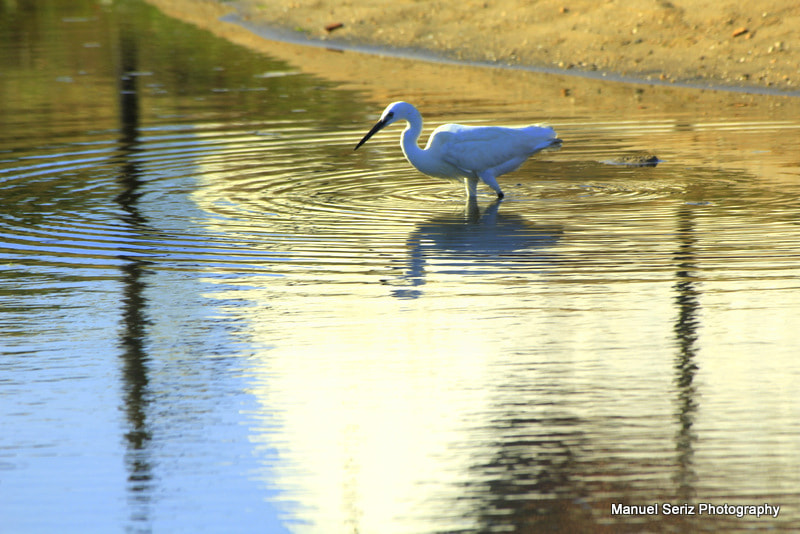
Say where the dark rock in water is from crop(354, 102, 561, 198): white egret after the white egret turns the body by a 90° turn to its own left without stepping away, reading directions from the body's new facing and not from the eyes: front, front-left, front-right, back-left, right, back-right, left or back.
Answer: back-left

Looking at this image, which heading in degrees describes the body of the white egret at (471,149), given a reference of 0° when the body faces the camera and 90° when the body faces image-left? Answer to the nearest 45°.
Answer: approximately 90°
